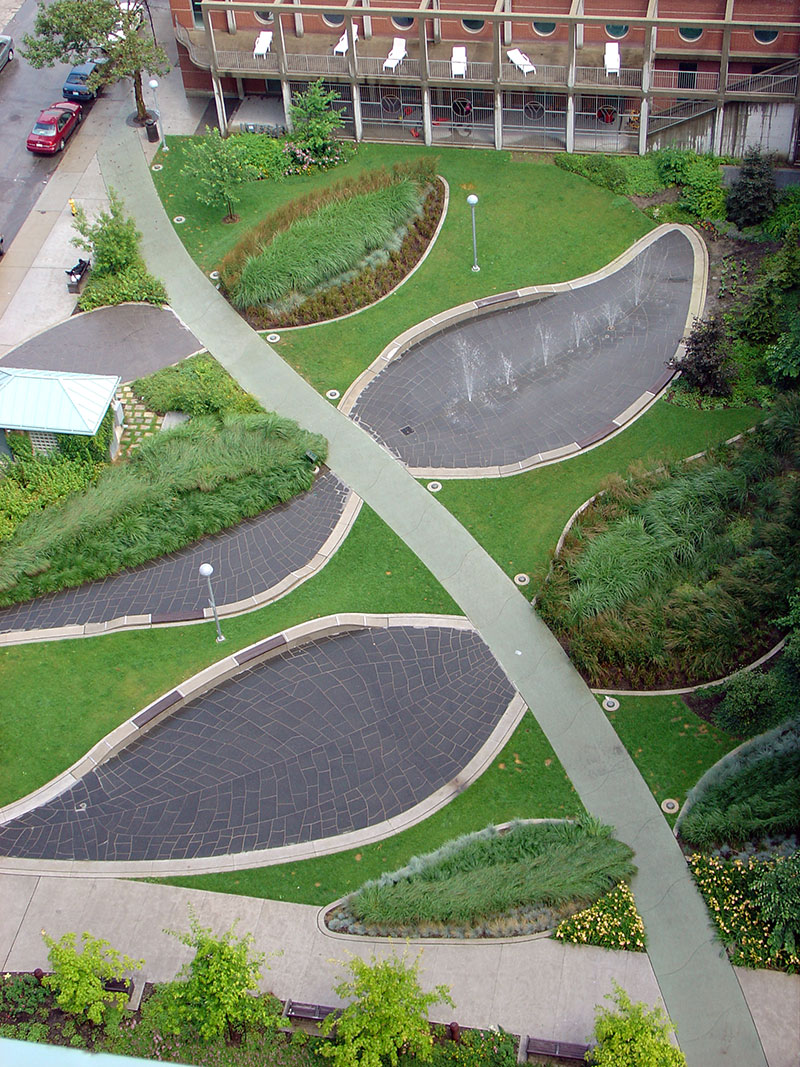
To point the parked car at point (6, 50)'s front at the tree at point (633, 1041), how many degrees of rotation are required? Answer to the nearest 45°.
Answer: approximately 45° to its left

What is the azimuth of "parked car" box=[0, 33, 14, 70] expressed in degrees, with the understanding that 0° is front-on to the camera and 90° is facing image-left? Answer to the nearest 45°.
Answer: approximately 45°

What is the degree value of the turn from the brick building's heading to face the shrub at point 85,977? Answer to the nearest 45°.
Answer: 0° — it already faces it

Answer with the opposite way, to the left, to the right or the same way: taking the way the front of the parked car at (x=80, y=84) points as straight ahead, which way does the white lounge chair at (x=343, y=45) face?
the opposite way

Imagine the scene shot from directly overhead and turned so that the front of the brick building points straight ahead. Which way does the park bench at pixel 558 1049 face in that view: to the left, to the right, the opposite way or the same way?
the opposite way

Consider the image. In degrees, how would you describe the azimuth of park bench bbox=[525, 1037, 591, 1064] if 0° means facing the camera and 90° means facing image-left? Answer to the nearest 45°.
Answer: approximately 180°

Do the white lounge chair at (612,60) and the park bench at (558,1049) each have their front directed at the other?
yes

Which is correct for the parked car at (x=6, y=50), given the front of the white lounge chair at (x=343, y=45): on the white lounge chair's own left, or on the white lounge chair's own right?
on the white lounge chair's own right

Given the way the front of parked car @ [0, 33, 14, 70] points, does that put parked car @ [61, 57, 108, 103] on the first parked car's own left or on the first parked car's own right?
on the first parked car's own left

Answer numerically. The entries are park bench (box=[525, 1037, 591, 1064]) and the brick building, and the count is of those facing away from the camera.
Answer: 1

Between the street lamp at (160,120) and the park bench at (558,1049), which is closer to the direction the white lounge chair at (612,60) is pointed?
the park bench
